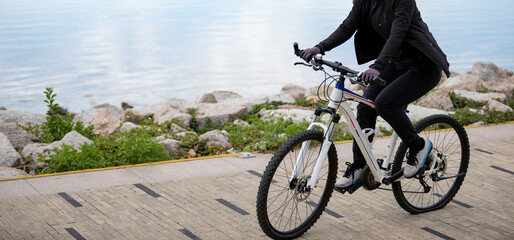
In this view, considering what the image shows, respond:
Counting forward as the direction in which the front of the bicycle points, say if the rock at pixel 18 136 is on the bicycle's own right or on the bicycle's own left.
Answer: on the bicycle's own right

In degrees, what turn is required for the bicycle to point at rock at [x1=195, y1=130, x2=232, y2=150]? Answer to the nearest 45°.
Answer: approximately 90° to its right

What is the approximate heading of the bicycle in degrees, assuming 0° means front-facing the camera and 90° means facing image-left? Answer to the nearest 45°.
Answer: approximately 45°

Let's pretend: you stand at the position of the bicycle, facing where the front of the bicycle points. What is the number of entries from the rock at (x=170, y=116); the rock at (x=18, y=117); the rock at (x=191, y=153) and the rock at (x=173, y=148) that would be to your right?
4

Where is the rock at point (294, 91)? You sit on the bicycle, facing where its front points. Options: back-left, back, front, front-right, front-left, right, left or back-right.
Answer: back-right

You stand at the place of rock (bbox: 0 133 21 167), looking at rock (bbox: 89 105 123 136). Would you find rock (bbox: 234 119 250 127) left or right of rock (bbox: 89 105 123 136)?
right

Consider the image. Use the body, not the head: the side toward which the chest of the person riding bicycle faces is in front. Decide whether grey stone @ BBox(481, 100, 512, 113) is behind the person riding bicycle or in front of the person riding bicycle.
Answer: behind

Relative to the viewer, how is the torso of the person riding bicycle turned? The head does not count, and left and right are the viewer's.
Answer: facing the viewer and to the left of the viewer

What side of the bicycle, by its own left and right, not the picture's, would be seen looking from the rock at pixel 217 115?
right

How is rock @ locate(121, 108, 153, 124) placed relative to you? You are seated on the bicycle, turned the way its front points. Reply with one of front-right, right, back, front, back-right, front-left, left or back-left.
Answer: right

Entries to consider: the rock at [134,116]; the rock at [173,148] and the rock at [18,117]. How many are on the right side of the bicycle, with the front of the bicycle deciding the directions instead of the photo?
3

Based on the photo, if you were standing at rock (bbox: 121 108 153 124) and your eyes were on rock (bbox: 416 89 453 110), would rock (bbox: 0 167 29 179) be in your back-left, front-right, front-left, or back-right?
back-right

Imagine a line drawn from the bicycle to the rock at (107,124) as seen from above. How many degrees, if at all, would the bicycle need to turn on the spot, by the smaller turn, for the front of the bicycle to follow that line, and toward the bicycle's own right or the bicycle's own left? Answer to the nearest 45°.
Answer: approximately 90° to the bicycle's own right

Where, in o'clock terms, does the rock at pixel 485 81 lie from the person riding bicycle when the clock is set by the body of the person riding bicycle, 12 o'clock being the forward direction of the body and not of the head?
The rock is roughly at 5 o'clock from the person riding bicycle.
